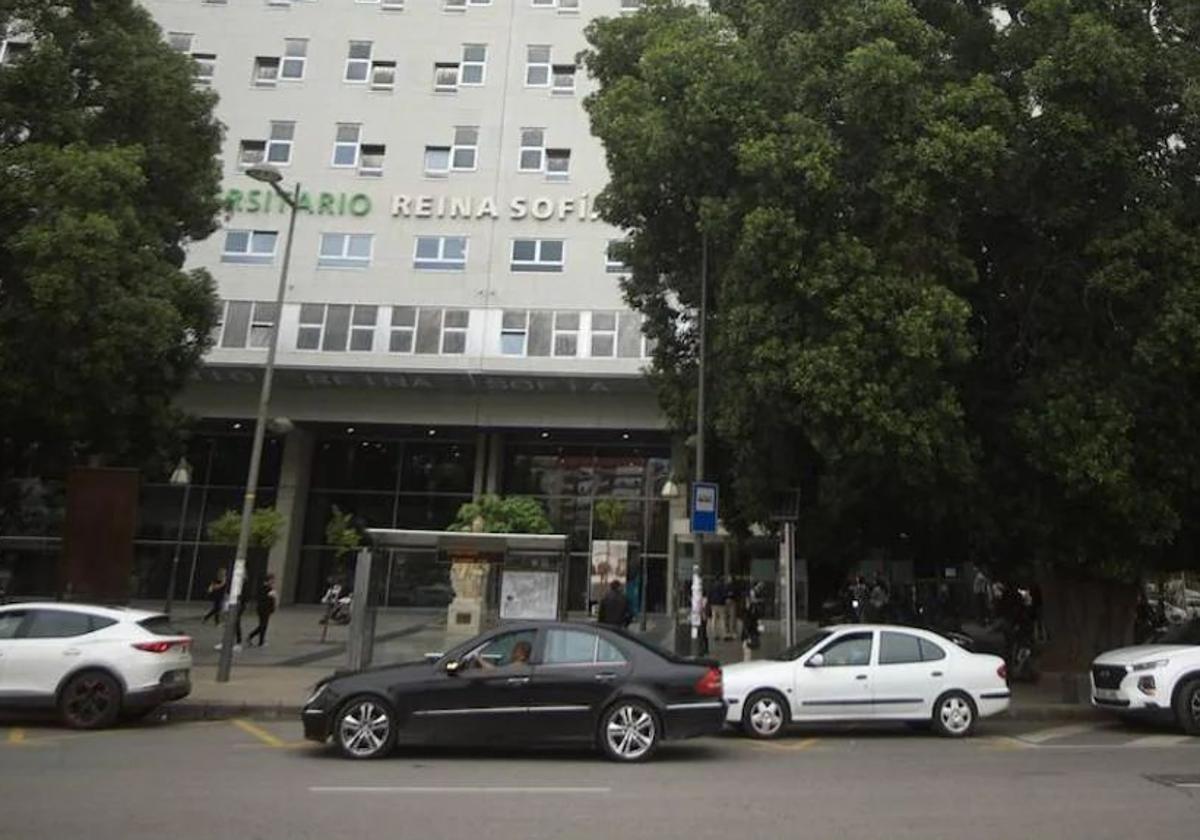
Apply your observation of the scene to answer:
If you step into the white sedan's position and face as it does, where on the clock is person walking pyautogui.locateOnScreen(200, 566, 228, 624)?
The person walking is roughly at 1 o'clock from the white sedan.

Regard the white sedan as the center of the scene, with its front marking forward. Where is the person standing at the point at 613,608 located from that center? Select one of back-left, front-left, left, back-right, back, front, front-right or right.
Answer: front-right

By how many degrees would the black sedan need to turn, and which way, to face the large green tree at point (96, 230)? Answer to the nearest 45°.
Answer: approximately 45° to its right

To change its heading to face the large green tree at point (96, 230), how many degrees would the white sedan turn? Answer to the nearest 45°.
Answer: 0° — it already faces it

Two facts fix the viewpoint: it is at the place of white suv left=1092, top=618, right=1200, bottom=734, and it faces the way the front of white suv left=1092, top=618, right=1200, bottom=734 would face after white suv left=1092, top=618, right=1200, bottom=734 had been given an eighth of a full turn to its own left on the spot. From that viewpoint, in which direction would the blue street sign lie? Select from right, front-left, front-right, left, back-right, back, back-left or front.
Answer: right

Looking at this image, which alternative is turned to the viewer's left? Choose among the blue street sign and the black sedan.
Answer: the black sedan

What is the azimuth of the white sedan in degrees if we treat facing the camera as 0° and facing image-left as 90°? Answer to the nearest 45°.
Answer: approximately 90°

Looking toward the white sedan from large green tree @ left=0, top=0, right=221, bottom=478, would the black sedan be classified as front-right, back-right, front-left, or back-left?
front-right

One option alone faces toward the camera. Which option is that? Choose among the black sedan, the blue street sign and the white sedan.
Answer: the blue street sign

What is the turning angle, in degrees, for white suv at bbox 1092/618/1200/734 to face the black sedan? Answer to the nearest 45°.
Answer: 0° — it already faces it

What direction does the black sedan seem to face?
to the viewer's left

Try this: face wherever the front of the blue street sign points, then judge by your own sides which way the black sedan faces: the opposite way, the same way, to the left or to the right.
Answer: to the right

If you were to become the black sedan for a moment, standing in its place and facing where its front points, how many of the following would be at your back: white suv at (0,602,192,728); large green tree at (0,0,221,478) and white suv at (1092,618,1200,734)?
1

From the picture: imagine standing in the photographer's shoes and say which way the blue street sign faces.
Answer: facing the viewer
